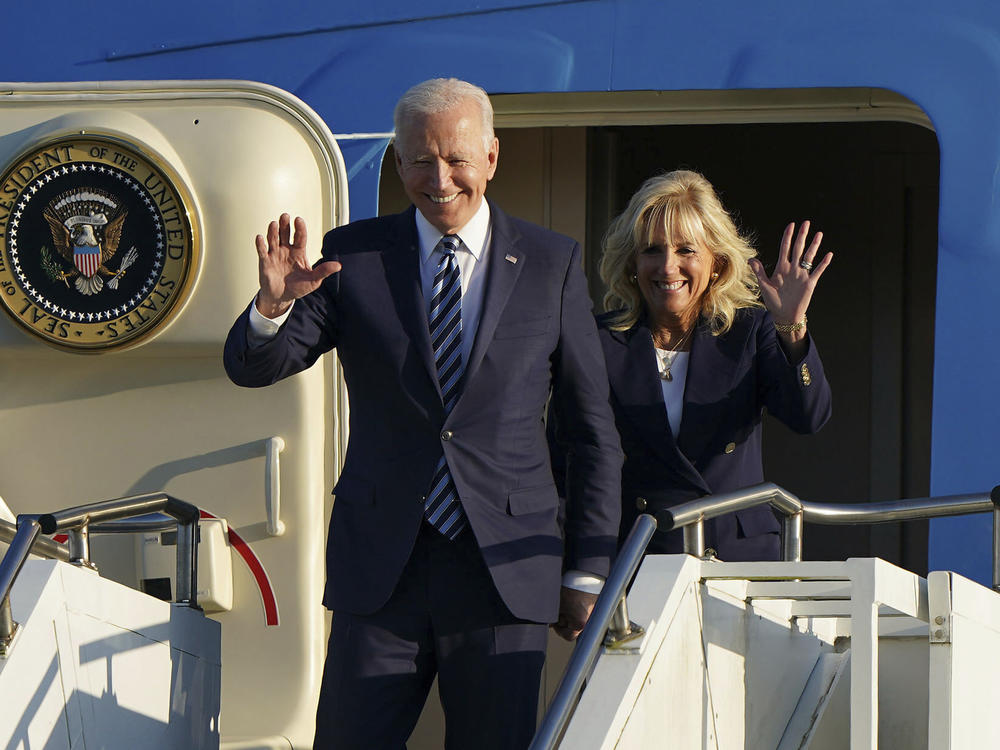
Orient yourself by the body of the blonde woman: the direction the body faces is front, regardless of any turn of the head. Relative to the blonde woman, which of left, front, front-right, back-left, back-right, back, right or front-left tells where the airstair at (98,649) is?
right

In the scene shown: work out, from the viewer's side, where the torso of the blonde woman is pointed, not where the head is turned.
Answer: toward the camera

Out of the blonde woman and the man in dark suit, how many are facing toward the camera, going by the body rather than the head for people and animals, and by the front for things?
2

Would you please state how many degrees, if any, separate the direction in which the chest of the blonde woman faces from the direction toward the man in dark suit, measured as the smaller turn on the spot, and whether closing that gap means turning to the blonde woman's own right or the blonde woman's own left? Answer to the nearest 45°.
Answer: approximately 45° to the blonde woman's own right

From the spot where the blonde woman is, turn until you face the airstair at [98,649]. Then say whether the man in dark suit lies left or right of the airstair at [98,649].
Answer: left

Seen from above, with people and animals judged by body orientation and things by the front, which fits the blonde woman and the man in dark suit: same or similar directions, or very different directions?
same or similar directions

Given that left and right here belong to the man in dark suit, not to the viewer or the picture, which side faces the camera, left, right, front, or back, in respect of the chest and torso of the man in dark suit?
front

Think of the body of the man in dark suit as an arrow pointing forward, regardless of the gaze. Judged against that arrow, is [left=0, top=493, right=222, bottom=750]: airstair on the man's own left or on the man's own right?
on the man's own right
